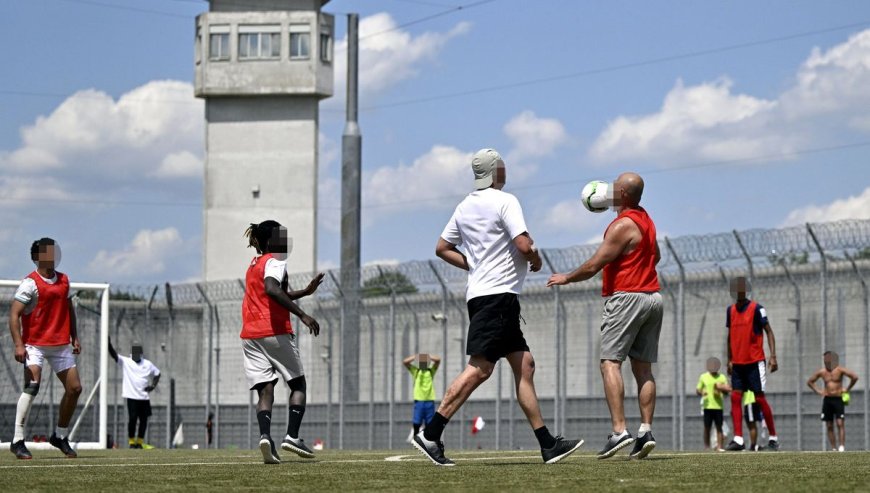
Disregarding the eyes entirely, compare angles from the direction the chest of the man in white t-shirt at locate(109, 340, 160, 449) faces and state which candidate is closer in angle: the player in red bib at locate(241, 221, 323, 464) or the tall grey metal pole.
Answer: the player in red bib

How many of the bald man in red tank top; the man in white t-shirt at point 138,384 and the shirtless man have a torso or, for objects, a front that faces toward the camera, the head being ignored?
2

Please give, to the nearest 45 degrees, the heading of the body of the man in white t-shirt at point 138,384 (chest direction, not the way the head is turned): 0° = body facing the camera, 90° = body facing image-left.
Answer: approximately 0°

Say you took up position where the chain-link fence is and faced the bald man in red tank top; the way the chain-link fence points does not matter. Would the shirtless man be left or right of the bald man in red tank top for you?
left

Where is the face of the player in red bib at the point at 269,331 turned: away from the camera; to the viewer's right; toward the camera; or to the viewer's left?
to the viewer's right

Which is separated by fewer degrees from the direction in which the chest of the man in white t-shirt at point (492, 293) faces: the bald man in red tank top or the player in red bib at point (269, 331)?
the bald man in red tank top

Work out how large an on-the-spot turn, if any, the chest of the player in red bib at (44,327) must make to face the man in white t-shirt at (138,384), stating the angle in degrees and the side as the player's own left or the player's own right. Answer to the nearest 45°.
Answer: approximately 135° to the player's own left

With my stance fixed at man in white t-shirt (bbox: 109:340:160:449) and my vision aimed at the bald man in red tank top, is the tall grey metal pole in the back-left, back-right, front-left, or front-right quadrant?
back-left

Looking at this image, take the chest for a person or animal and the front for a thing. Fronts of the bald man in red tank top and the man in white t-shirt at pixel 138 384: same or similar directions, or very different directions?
very different directions
